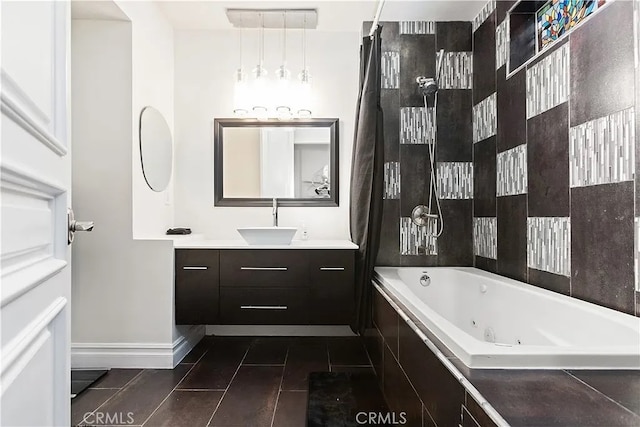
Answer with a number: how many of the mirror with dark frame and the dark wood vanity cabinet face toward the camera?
2

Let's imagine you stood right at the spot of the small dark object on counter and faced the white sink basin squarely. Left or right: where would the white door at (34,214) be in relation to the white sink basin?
right

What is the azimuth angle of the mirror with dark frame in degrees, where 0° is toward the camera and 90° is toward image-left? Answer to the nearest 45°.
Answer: approximately 0°

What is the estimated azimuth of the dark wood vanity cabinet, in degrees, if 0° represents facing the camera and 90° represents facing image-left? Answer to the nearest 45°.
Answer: approximately 0°
